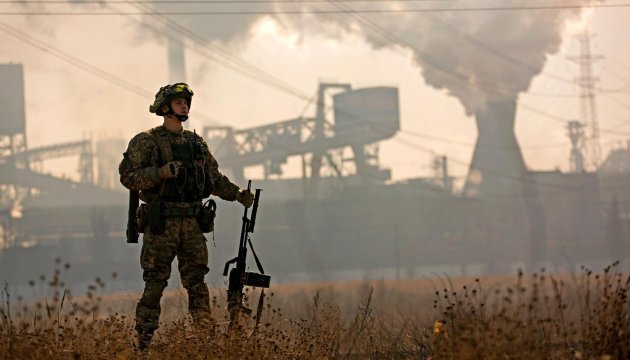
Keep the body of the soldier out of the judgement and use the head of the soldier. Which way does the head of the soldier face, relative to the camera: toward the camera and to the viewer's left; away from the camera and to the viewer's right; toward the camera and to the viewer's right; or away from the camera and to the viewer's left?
toward the camera and to the viewer's right

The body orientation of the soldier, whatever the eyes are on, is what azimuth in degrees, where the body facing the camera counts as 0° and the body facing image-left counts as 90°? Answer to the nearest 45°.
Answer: approximately 315°
